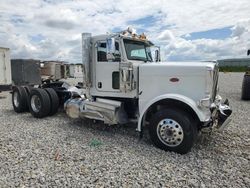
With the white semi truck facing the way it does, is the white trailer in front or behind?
behind

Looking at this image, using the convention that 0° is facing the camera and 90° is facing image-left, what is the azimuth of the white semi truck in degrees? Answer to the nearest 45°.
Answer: approximately 315°
